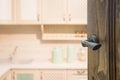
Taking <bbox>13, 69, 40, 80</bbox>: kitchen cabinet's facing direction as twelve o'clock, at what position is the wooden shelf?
The wooden shelf is roughly at 8 o'clock from the kitchen cabinet.

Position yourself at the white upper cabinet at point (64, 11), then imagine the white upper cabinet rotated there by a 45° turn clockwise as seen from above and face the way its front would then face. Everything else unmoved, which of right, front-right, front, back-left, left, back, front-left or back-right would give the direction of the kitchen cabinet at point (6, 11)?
front-right

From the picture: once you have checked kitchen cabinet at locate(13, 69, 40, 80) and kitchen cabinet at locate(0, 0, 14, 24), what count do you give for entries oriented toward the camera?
2

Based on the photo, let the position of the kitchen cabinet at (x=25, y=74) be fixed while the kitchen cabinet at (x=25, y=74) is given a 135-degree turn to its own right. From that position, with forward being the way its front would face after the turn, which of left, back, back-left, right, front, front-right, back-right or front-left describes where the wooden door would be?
back-left
